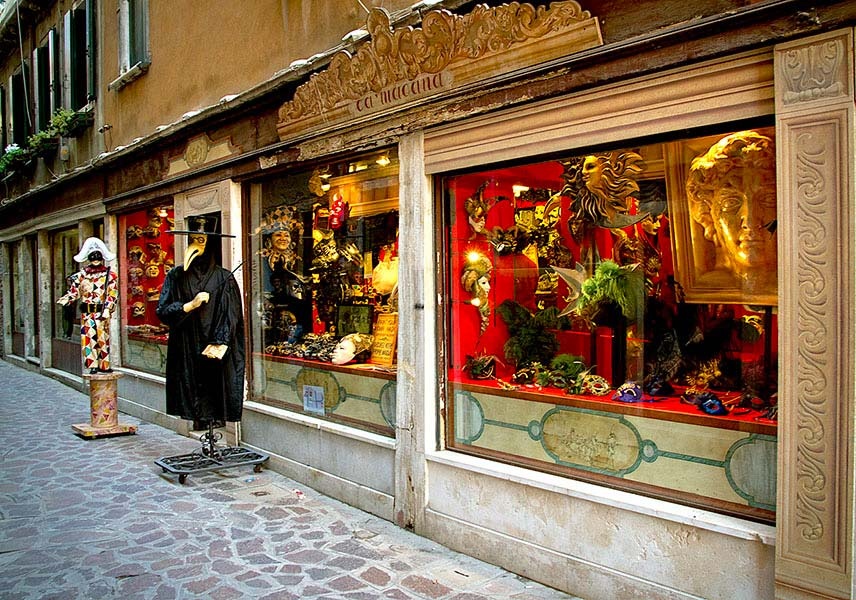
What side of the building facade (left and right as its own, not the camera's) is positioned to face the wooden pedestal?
right

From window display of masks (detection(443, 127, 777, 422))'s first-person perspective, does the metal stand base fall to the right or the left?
on its right

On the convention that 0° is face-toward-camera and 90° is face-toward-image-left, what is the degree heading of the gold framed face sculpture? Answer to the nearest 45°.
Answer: approximately 45°

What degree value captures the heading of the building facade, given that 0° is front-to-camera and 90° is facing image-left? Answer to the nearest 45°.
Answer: approximately 45°

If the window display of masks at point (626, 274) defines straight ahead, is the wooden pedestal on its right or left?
on its right

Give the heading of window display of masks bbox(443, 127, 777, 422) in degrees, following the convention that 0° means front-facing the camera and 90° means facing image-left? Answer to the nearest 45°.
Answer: approximately 45°
